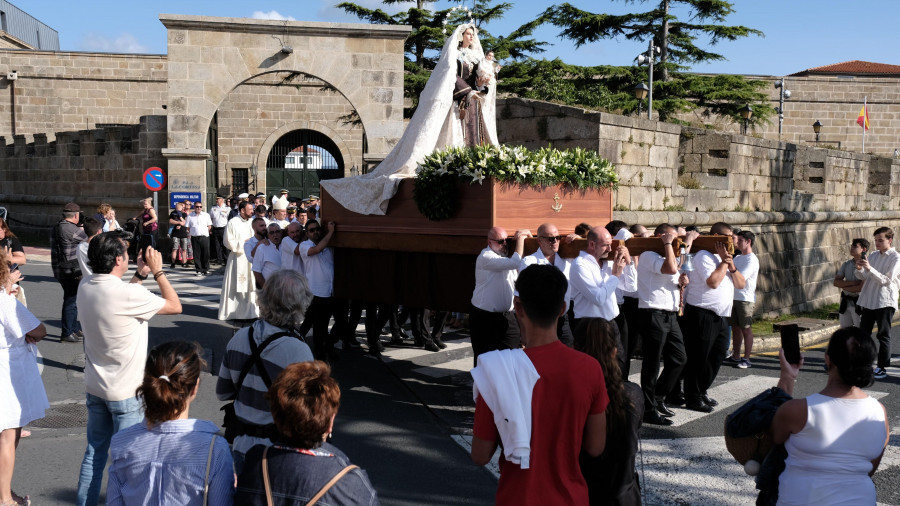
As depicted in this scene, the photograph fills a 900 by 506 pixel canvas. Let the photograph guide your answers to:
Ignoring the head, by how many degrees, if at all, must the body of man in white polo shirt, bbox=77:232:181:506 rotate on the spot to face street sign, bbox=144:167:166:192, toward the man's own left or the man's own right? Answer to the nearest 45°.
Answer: approximately 45° to the man's own left

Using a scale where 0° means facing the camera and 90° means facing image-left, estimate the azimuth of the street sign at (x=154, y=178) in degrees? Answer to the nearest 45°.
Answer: approximately 0°

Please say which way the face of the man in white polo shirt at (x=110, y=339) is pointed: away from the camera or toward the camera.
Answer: away from the camera

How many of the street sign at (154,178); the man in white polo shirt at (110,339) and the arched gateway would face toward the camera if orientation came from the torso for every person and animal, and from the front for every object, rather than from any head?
2

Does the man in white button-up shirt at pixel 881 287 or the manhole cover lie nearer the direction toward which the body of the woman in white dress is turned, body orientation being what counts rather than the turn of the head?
the man in white button-up shirt

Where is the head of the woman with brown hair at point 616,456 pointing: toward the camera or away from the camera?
away from the camera

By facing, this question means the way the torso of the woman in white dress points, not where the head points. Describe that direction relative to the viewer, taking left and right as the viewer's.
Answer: facing to the right of the viewer

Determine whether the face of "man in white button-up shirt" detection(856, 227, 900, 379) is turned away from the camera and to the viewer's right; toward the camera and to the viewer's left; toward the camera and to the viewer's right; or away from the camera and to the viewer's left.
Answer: toward the camera and to the viewer's left

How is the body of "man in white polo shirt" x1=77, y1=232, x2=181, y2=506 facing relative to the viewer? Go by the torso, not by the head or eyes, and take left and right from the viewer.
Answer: facing away from the viewer and to the right of the viewer

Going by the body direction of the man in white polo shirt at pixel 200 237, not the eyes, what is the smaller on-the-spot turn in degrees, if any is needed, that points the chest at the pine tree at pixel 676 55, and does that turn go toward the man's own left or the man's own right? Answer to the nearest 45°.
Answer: approximately 135° to the man's own left

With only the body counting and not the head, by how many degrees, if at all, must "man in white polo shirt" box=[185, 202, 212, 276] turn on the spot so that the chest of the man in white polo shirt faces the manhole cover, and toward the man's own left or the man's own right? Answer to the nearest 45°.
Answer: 0° — they already face it

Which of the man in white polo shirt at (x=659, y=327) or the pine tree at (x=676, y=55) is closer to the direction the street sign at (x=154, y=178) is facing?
the man in white polo shirt
